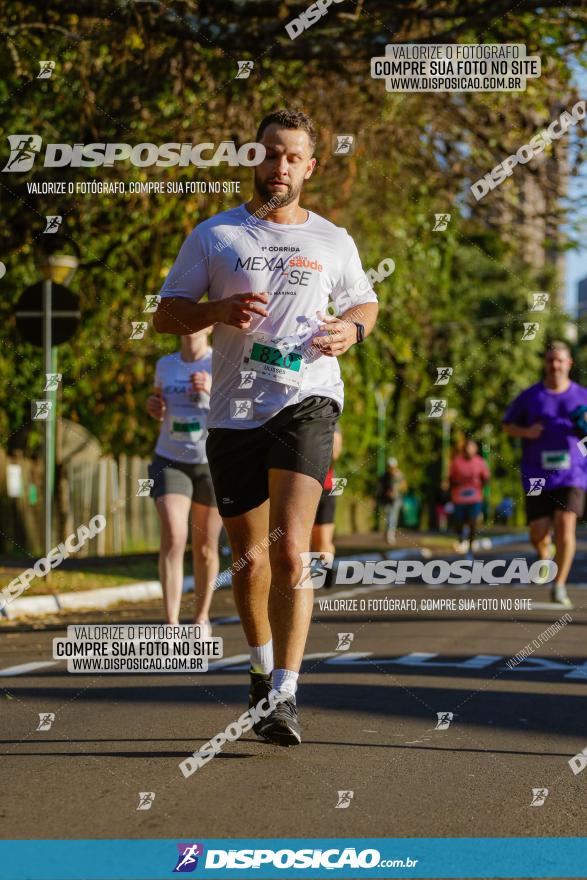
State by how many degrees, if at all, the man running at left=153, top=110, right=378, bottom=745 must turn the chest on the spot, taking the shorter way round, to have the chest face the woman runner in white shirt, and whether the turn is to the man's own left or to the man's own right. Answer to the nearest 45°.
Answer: approximately 180°

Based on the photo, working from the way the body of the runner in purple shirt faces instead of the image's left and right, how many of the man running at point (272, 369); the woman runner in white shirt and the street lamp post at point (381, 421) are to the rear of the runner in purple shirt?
1

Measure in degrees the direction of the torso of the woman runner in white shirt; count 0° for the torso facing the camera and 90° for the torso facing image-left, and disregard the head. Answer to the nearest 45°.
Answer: approximately 0°

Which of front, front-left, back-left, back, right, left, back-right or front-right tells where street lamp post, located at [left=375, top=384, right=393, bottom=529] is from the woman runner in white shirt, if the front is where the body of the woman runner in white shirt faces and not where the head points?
back

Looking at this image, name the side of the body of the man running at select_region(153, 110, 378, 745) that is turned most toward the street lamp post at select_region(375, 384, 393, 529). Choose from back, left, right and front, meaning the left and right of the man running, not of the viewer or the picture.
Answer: back

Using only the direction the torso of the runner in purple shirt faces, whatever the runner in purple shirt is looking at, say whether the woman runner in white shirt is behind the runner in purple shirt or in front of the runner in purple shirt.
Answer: in front

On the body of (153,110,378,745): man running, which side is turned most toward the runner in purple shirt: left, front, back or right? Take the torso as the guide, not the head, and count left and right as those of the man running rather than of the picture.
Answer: back

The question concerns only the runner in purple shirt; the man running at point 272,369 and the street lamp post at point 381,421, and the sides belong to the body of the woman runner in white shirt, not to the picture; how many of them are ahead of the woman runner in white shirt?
1

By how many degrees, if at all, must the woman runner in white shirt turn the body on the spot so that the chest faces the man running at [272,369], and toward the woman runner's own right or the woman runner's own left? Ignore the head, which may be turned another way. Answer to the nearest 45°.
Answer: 0° — they already face them

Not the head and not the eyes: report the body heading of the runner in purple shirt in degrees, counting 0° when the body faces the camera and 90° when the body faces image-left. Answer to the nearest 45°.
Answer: approximately 0°
